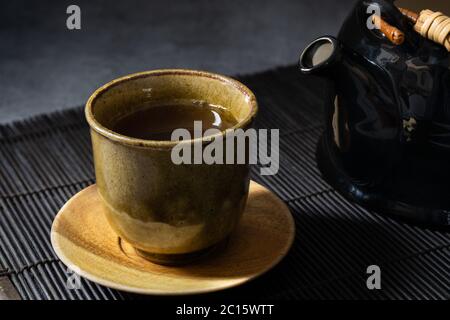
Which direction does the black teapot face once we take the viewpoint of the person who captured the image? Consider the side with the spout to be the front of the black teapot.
facing the viewer and to the left of the viewer
